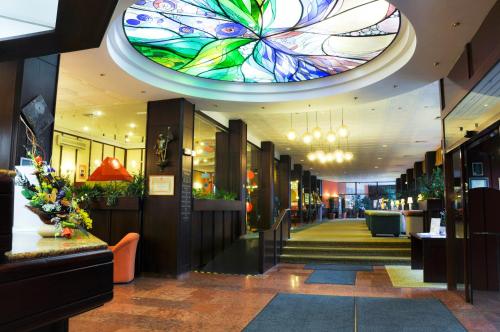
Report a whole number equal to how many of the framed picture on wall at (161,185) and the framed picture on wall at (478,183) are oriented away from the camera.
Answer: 0

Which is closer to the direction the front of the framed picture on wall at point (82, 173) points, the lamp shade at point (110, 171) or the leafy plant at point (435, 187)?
the lamp shade

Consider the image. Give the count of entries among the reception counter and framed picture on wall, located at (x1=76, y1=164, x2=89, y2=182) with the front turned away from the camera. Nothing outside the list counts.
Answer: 0

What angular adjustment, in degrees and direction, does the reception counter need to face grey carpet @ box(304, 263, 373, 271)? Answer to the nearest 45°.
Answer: approximately 90° to its left

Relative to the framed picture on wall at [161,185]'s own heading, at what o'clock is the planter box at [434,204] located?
The planter box is roughly at 9 o'clock from the framed picture on wall.

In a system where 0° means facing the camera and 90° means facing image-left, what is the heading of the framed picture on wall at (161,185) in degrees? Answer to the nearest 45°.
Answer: approximately 0°

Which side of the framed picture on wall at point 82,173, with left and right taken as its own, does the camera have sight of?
front

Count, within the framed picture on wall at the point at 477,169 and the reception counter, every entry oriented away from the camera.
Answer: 0

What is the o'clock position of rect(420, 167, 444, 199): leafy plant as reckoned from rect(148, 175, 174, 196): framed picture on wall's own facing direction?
The leafy plant is roughly at 9 o'clock from the framed picture on wall.
